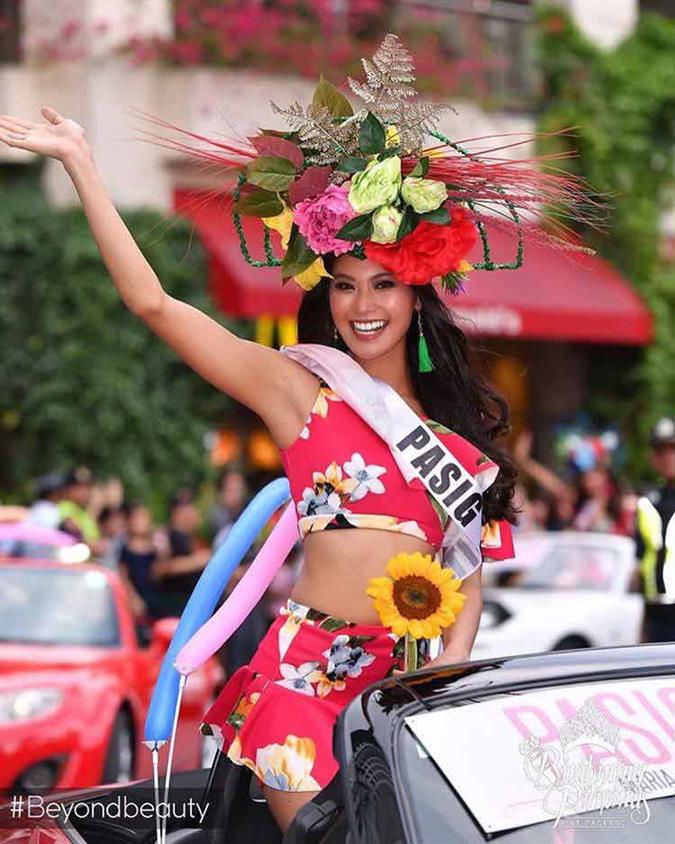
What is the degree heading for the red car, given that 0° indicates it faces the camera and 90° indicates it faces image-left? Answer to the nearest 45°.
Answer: approximately 45°

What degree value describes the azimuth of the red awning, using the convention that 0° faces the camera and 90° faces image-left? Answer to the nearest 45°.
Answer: approximately 0°

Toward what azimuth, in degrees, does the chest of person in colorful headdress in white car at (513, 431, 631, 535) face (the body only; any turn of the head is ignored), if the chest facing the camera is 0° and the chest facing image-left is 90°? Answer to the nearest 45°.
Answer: approximately 0°

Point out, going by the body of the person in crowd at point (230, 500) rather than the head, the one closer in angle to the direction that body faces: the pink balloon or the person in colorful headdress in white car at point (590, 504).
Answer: the pink balloon

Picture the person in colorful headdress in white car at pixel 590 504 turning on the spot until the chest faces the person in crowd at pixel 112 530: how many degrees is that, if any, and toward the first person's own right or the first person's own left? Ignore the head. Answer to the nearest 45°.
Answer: approximately 45° to the first person's own right

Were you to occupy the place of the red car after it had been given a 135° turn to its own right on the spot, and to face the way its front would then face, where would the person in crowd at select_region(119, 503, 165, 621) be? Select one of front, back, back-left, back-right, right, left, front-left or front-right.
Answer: front

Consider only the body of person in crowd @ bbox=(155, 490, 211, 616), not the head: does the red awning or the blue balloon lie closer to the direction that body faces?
the blue balloon

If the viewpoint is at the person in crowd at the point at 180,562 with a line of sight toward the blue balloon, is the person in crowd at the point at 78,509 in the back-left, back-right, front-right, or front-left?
back-right
